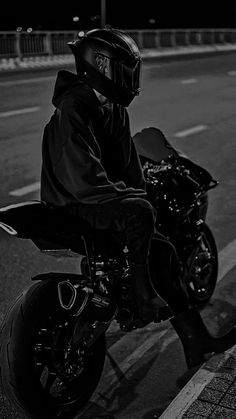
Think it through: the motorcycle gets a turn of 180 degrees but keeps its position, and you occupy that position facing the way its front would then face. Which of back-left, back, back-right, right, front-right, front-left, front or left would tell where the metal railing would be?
back-right

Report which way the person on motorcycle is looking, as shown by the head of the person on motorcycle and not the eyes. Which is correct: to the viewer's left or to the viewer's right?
to the viewer's right

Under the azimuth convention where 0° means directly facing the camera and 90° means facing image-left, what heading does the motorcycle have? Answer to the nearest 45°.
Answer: approximately 225°
